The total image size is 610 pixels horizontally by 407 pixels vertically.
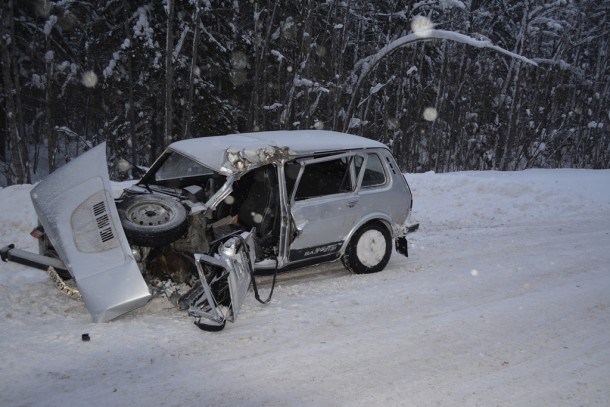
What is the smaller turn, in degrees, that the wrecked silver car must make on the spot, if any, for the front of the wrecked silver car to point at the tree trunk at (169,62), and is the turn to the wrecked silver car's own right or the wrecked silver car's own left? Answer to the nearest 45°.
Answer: approximately 135° to the wrecked silver car's own right

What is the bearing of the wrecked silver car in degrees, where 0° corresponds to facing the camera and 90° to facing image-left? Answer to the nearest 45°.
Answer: approximately 45°
